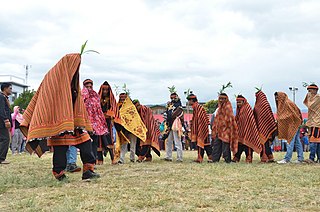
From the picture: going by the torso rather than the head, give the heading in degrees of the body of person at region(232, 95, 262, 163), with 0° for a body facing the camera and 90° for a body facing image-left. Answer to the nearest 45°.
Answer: approximately 45°

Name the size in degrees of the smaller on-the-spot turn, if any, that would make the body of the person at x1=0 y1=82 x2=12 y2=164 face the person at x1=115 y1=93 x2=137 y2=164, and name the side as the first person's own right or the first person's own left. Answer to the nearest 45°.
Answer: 0° — they already face them

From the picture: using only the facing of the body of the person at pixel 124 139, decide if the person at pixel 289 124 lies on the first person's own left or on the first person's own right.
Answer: on the first person's own left

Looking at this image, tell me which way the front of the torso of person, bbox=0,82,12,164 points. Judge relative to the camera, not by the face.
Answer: to the viewer's right

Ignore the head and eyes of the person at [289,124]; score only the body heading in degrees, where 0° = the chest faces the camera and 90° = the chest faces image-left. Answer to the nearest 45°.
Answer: approximately 90°

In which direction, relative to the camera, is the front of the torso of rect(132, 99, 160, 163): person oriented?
to the viewer's left

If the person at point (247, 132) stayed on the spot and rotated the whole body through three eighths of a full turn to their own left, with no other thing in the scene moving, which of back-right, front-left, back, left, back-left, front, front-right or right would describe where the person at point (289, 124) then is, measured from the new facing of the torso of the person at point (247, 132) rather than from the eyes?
front

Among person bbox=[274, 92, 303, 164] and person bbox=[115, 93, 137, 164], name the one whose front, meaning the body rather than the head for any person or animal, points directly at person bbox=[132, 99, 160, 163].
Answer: person bbox=[274, 92, 303, 164]

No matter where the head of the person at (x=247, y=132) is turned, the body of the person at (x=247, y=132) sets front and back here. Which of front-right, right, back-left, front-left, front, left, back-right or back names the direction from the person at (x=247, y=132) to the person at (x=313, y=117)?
back-left
